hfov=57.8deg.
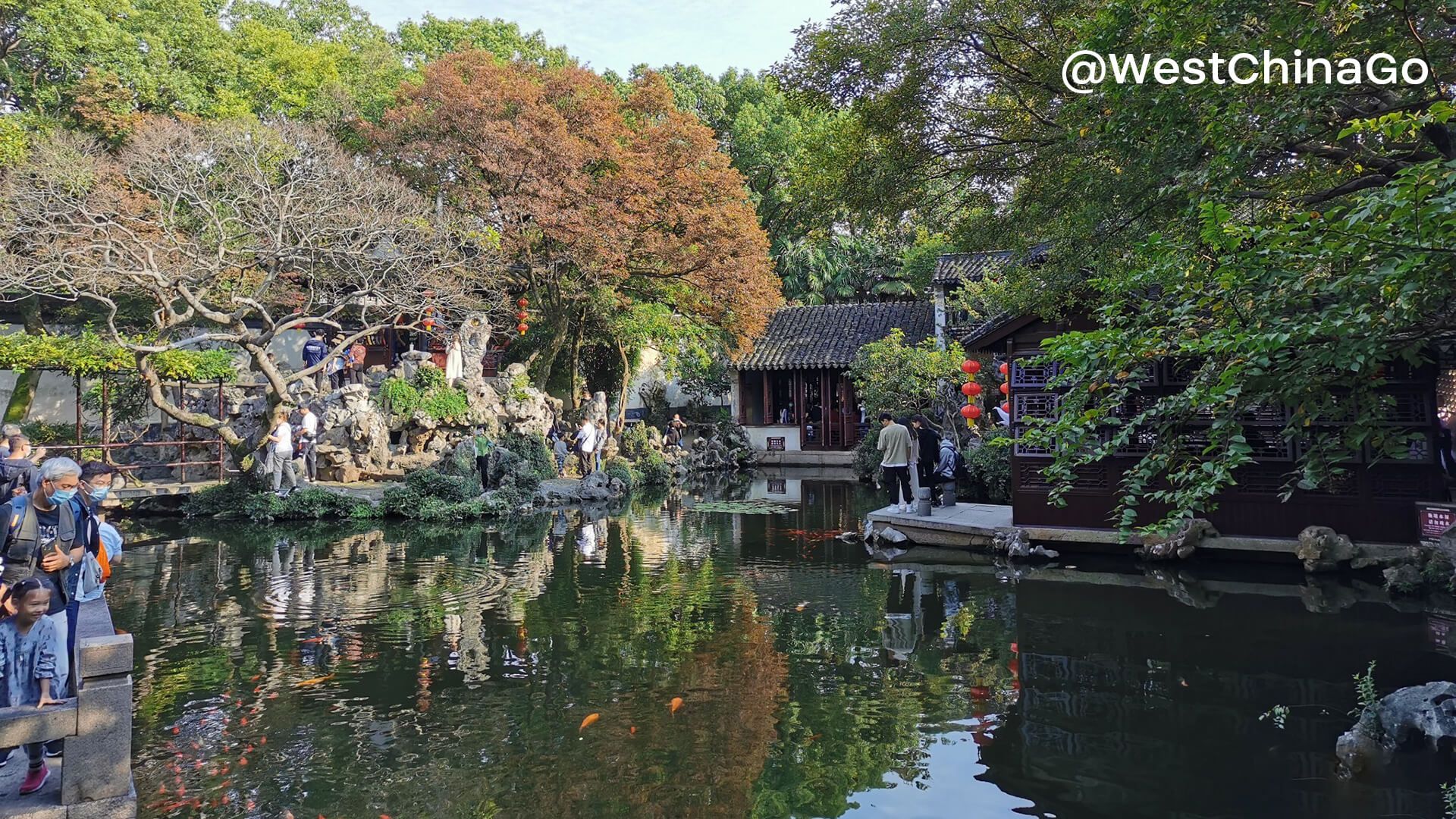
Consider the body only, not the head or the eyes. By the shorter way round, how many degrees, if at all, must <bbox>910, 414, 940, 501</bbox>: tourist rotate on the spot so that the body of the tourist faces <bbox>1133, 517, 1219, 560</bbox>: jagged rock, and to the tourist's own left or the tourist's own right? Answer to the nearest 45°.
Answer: approximately 135° to the tourist's own left

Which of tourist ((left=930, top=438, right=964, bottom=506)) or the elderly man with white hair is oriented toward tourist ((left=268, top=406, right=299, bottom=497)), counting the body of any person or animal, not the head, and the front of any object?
tourist ((left=930, top=438, right=964, bottom=506))

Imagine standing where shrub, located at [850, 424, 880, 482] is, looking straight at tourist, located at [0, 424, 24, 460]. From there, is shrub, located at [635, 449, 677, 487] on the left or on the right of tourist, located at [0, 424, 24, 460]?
right

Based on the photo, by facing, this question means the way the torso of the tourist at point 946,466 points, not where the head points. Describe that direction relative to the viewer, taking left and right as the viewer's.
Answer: facing to the left of the viewer

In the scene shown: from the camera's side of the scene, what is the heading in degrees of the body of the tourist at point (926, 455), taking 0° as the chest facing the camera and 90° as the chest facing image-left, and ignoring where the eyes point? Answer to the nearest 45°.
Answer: approximately 90°
